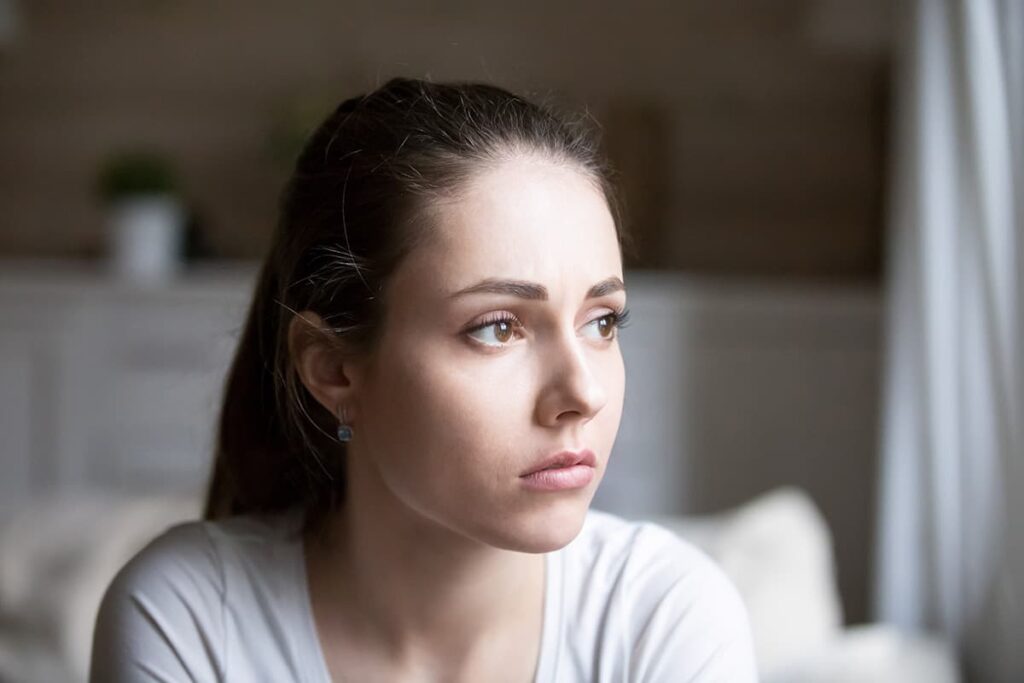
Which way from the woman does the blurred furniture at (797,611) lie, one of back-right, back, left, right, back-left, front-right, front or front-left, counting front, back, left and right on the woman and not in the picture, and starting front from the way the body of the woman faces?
back-left

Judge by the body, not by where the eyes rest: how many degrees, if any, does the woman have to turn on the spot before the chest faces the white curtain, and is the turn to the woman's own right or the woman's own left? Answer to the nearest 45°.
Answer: approximately 135° to the woman's own left

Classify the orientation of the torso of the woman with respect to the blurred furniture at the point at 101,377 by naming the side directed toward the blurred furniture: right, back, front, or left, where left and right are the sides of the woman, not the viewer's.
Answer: back

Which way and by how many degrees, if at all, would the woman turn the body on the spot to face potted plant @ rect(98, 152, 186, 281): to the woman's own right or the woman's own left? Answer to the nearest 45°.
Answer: approximately 180°

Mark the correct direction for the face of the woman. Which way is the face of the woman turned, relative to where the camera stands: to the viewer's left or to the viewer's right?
to the viewer's right

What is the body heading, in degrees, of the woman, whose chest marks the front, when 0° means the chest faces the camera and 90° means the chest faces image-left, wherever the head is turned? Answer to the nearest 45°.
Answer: approximately 0°
